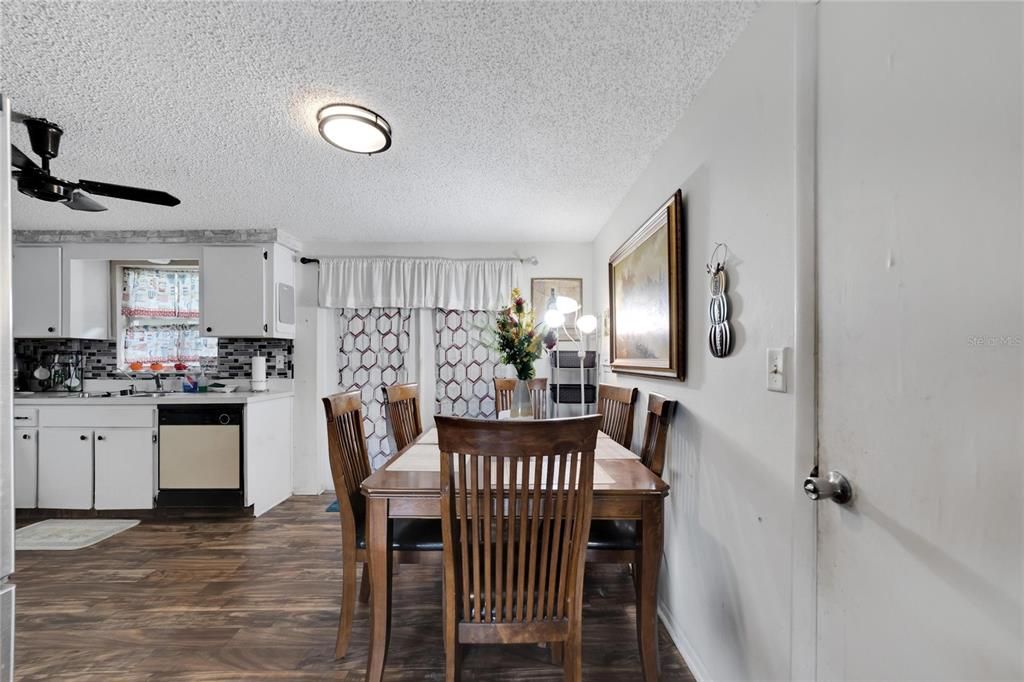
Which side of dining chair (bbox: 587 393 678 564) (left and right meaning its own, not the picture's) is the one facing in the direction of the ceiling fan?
front

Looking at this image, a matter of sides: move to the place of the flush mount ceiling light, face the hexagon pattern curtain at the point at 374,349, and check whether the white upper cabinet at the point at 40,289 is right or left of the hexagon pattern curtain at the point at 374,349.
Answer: left

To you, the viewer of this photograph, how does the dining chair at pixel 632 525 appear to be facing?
facing to the left of the viewer

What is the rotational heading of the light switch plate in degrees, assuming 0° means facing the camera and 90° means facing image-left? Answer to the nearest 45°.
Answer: approximately 45°

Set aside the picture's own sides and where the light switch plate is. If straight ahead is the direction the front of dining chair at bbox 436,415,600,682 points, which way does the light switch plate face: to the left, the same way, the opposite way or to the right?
to the left

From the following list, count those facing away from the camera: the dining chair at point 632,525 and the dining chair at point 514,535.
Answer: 1

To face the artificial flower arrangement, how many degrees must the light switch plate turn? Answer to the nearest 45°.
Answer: approximately 90° to its right

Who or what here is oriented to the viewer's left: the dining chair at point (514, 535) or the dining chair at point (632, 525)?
the dining chair at point (632, 525)

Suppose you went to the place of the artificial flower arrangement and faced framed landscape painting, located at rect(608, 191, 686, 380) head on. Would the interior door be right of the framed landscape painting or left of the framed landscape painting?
right

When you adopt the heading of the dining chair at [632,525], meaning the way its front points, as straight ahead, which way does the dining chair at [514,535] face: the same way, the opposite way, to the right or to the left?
to the right

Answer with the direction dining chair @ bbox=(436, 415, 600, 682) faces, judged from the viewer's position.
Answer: facing away from the viewer

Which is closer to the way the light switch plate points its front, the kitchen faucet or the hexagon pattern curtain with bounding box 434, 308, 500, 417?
the kitchen faucet

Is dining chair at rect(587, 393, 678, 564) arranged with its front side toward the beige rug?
yes

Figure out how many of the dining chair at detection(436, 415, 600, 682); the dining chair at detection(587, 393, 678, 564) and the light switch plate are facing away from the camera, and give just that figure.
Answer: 1

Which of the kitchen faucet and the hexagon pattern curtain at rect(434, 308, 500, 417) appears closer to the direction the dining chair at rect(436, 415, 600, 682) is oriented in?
the hexagon pattern curtain

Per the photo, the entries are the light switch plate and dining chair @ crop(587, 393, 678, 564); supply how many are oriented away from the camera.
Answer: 0

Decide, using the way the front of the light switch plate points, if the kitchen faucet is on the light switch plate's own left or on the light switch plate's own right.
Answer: on the light switch plate's own right
